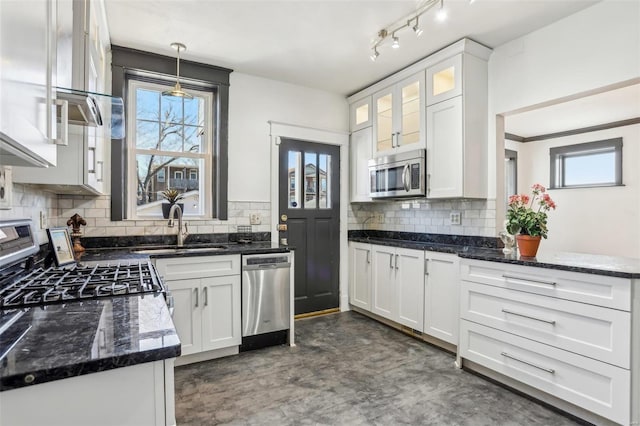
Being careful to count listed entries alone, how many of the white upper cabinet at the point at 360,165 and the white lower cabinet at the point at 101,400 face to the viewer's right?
1

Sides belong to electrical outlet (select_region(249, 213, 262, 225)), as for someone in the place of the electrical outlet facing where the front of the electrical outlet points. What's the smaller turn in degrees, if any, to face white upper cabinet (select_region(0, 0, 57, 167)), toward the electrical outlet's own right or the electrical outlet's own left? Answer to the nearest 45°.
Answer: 0° — it already faces it

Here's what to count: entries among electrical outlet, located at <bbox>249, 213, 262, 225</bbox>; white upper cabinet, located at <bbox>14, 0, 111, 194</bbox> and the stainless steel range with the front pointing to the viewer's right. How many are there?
2

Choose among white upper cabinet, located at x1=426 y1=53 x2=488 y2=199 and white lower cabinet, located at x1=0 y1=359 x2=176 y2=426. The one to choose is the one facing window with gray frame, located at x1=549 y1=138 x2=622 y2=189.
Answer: the white lower cabinet

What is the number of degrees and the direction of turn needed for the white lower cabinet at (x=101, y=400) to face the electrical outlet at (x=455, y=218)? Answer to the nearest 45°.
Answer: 0° — it already faces it

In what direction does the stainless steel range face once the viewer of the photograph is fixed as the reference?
facing to the right of the viewer

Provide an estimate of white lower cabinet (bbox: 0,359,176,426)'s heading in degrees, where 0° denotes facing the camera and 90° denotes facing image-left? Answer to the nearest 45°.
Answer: approximately 270°

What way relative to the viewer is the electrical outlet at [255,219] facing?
toward the camera

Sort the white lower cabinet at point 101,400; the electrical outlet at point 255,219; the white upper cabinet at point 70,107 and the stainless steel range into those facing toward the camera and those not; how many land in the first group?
1

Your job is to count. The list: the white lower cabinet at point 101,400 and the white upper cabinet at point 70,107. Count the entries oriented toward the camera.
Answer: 0

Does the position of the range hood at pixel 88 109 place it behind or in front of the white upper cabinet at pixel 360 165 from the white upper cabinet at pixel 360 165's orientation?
in front
